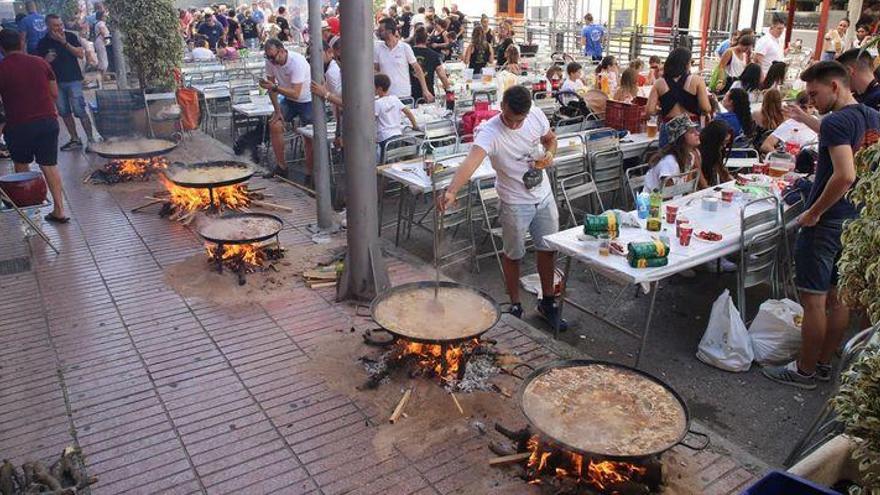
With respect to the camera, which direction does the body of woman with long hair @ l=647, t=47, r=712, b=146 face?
away from the camera

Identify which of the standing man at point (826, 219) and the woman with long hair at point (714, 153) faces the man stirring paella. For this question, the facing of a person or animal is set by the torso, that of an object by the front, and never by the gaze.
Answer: the standing man

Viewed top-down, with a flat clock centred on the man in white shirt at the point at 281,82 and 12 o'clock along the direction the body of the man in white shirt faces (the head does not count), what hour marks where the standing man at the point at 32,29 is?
The standing man is roughly at 3 o'clock from the man in white shirt.

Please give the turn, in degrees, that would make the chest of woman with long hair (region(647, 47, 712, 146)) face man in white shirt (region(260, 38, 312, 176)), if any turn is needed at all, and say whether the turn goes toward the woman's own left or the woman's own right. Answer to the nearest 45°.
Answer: approximately 90° to the woman's own left

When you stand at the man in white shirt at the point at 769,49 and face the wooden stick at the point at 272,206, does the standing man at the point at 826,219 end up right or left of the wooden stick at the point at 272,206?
left

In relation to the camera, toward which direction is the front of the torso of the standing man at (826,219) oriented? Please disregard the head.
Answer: to the viewer's left

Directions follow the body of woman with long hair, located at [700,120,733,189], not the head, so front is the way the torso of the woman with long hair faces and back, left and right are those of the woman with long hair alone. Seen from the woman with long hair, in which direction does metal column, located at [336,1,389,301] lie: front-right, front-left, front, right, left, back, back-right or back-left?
back-right
